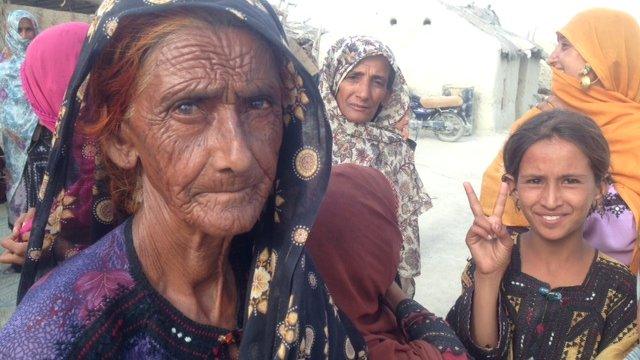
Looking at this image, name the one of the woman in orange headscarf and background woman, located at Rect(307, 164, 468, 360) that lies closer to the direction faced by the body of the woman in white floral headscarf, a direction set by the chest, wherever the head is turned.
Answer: the background woman

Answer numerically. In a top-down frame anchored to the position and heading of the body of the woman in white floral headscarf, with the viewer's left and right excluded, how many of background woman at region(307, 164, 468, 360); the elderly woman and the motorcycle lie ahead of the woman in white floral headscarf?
2

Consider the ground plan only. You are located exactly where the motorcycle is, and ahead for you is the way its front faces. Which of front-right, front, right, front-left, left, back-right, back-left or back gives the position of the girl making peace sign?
left

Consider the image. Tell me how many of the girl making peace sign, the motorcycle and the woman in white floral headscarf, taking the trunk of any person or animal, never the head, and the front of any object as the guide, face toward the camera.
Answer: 2

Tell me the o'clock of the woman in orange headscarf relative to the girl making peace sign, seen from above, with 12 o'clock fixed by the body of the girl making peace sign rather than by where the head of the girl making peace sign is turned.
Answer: The woman in orange headscarf is roughly at 6 o'clock from the girl making peace sign.

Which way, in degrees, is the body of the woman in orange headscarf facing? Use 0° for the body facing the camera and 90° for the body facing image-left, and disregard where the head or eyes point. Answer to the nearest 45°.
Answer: approximately 90°

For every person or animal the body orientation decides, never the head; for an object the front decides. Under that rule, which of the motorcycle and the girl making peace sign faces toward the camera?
the girl making peace sign

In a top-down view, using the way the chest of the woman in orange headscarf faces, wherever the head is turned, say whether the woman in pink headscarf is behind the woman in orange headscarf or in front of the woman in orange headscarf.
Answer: in front

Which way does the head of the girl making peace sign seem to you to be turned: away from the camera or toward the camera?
toward the camera

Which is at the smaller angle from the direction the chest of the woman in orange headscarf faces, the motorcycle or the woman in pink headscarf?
the woman in pink headscarf

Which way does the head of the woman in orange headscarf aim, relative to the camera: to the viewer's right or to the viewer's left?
to the viewer's left

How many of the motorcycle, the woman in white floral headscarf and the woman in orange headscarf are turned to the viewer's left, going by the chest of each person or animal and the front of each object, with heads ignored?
2

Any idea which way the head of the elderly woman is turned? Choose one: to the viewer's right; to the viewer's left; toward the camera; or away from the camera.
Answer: toward the camera

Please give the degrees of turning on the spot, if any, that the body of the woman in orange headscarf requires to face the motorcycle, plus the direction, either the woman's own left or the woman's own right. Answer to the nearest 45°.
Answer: approximately 90° to the woman's own right

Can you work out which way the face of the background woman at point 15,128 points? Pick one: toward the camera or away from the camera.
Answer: toward the camera
